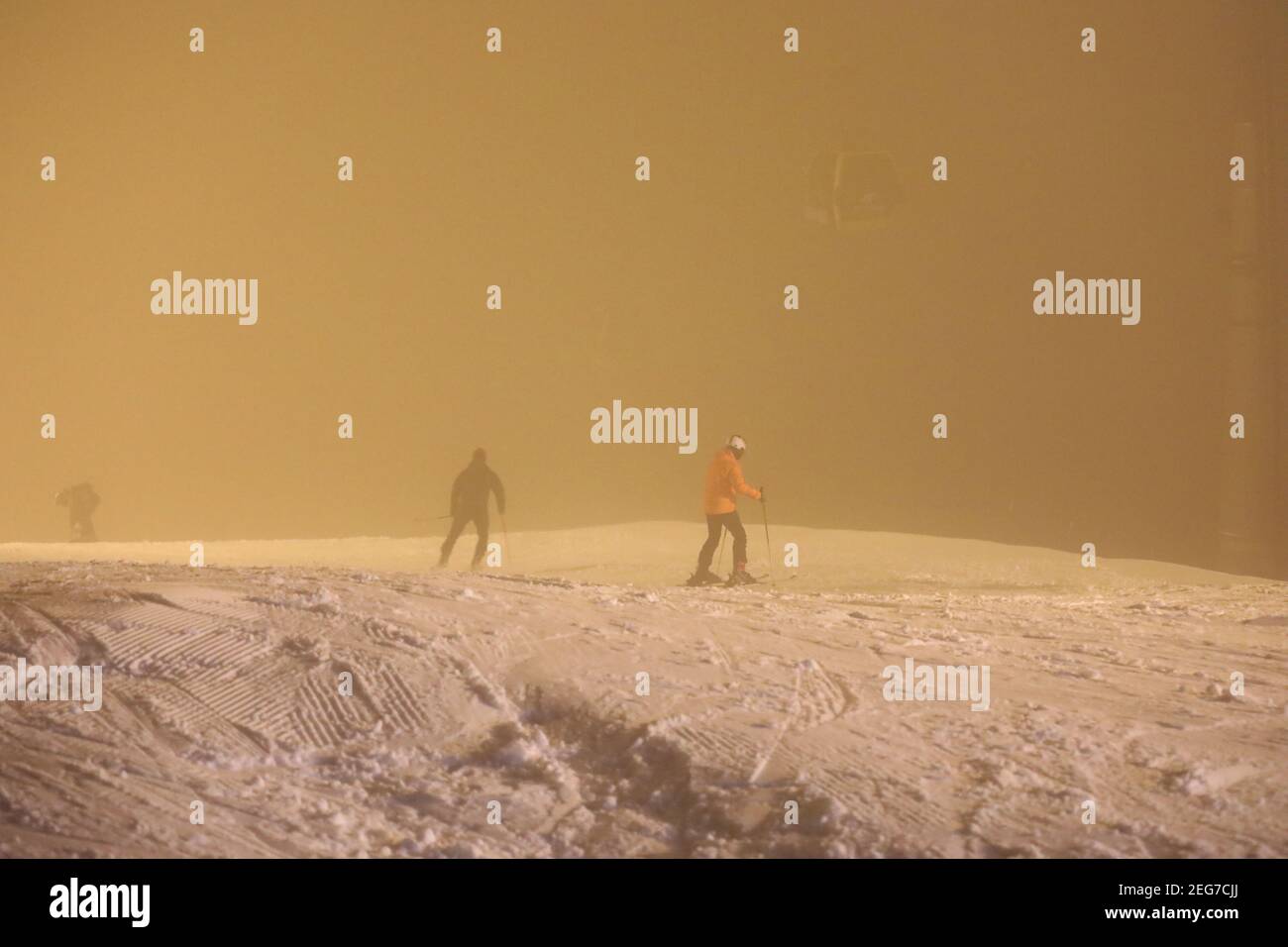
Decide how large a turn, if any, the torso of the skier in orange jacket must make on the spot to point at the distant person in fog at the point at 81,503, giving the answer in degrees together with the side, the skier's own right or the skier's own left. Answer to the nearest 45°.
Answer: approximately 135° to the skier's own left

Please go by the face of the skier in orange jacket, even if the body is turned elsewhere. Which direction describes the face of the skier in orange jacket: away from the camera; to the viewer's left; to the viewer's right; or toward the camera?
to the viewer's right

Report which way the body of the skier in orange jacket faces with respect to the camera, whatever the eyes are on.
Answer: to the viewer's right

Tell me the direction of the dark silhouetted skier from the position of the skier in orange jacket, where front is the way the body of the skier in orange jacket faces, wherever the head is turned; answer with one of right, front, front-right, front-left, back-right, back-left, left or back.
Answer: back-left
